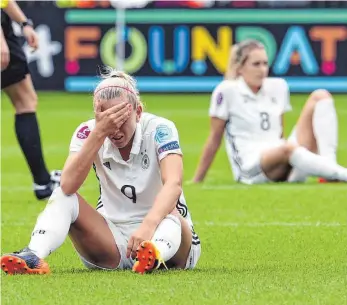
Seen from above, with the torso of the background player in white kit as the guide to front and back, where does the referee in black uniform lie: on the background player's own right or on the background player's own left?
on the background player's own right

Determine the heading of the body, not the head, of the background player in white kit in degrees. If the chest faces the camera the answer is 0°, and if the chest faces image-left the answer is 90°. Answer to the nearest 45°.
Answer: approximately 315°

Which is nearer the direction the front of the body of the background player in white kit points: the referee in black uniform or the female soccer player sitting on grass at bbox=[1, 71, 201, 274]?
the female soccer player sitting on grass

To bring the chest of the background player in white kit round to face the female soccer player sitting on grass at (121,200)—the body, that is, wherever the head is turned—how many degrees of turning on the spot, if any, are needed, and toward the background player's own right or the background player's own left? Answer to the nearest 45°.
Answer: approximately 45° to the background player's own right
